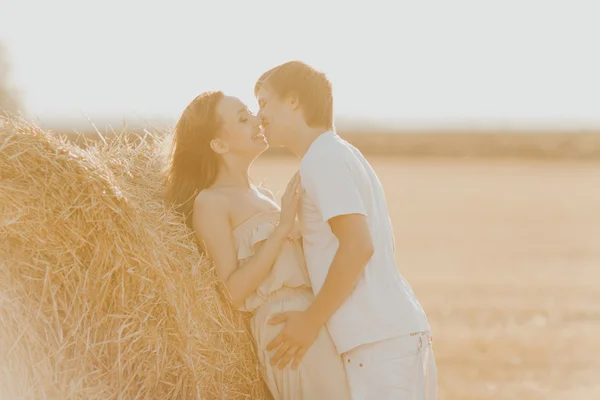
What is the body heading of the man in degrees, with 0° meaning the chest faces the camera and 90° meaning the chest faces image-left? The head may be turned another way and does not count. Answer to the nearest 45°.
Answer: approximately 90°

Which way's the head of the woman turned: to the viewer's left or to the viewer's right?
to the viewer's right

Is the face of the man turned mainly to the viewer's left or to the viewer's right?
to the viewer's left

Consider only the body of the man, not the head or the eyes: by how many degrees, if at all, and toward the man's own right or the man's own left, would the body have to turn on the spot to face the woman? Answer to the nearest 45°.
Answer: approximately 45° to the man's own right
